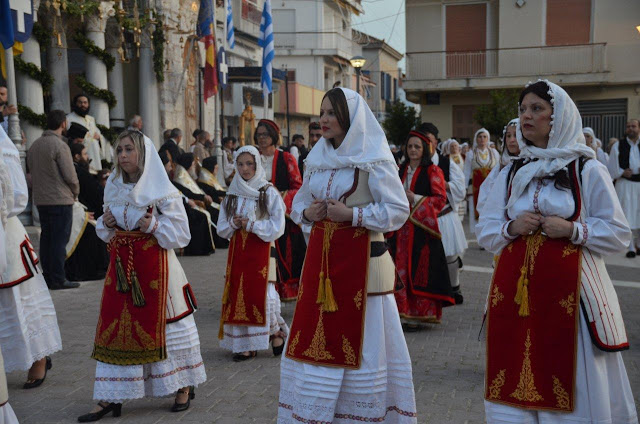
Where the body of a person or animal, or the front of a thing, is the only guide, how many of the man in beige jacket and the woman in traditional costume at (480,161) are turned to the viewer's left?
0

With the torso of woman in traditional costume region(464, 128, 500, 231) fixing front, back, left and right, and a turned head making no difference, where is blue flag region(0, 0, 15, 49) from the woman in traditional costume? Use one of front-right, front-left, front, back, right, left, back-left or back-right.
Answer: front-right

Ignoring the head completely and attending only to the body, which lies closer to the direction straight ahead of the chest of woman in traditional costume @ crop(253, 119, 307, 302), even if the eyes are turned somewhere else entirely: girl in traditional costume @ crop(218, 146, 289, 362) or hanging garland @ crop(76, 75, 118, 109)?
the girl in traditional costume

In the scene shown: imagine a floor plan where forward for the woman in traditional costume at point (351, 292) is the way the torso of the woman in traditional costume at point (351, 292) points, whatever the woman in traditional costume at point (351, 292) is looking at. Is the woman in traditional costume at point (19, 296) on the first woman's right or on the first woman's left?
on the first woman's right

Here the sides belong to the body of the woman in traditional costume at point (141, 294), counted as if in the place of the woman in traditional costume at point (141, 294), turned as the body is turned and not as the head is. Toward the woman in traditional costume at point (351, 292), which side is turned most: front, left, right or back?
left

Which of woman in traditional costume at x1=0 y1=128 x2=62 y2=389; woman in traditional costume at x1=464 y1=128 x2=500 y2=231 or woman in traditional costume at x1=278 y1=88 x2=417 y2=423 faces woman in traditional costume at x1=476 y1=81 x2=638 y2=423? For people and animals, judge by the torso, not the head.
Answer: woman in traditional costume at x1=464 y1=128 x2=500 y2=231

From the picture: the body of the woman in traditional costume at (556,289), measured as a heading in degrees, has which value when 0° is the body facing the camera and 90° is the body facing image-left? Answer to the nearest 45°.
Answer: approximately 45°

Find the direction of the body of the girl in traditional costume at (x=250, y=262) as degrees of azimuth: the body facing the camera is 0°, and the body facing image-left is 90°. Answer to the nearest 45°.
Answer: approximately 45°

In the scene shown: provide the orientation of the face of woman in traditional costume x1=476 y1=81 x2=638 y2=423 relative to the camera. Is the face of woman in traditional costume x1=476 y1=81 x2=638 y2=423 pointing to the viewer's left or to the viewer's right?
to the viewer's left
